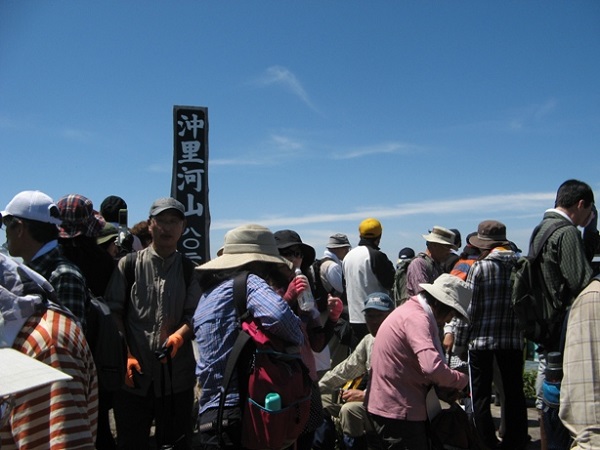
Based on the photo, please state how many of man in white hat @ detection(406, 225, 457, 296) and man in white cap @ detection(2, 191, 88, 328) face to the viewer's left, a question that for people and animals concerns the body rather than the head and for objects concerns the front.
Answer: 1

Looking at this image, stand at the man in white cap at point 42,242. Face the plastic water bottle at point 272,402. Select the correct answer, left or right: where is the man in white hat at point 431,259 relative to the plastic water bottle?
left
